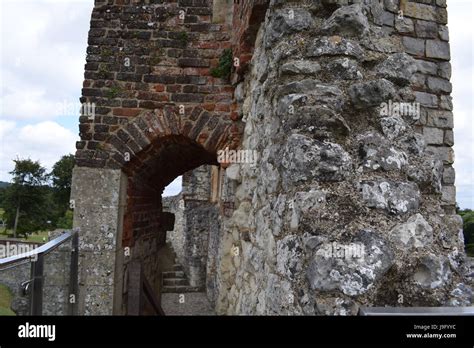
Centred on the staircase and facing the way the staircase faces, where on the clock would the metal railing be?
The metal railing is roughly at 12 o'clock from the staircase.

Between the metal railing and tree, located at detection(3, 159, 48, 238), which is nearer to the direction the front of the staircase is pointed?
the metal railing

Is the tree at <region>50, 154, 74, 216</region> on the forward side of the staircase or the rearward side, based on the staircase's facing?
on the rearward side

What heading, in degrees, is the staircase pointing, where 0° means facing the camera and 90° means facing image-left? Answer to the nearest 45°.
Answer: approximately 0°

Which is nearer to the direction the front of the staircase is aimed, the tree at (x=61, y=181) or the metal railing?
the metal railing

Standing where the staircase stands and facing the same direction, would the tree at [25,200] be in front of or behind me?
behind
